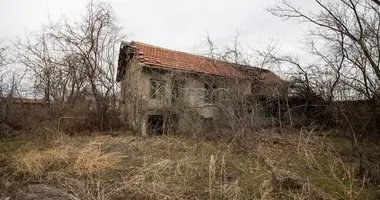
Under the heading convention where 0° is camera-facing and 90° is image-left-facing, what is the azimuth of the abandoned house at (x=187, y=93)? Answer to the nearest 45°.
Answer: approximately 315°
